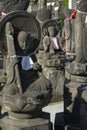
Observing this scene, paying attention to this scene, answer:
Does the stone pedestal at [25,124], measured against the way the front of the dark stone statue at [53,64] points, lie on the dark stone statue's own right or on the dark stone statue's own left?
on the dark stone statue's own right

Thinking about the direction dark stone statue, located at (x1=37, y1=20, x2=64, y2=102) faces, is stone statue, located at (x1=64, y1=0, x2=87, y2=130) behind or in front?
in front

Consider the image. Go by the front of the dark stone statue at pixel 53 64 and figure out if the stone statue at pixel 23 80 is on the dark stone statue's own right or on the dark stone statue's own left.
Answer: on the dark stone statue's own right

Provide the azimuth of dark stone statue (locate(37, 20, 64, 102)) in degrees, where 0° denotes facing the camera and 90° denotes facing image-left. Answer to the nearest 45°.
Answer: approximately 315°
